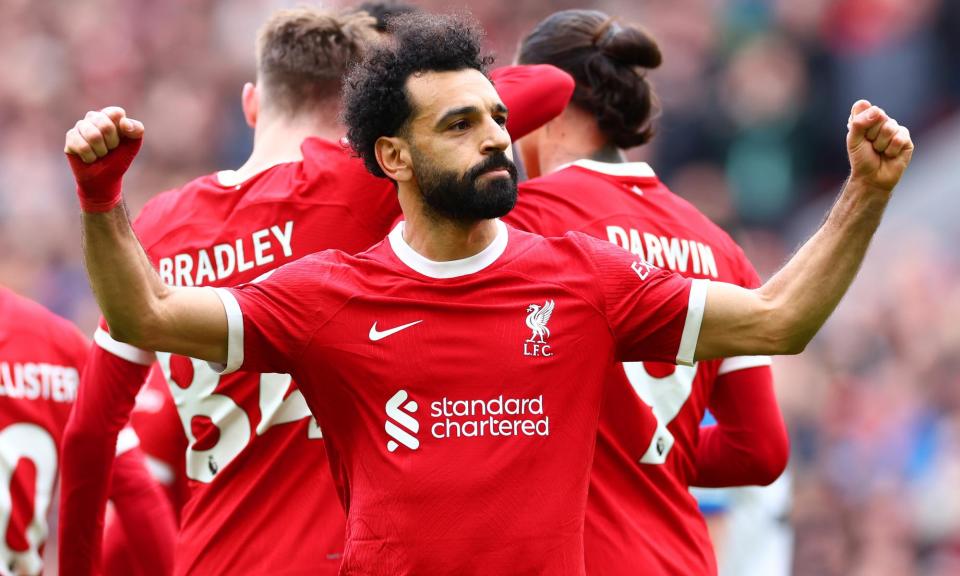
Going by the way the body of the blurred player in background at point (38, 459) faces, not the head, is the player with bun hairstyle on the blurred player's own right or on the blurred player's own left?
on the blurred player's own right

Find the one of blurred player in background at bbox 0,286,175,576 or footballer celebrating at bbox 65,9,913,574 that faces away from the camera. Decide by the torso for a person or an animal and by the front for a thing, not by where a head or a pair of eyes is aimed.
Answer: the blurred player in background

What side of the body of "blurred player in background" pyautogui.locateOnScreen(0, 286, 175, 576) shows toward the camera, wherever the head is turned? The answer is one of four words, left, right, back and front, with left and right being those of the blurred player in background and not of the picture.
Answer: back

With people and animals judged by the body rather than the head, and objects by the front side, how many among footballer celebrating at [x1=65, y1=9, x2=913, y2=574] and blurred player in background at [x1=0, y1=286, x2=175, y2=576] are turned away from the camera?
1

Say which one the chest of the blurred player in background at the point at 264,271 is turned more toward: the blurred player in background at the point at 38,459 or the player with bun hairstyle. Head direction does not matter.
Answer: the player with bun hairstyle

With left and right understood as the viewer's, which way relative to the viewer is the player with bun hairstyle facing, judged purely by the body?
facing away from the viewer and to the left of the viewer

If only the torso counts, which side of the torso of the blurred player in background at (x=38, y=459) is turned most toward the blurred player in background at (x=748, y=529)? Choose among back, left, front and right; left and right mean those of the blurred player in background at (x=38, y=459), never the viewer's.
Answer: right

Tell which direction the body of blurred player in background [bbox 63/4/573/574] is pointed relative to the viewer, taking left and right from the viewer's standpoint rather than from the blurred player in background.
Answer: facing away from the viewer and to the right of the viewer

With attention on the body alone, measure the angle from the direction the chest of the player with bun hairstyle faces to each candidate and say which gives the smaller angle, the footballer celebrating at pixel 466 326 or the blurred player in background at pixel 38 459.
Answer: the blurred player in background

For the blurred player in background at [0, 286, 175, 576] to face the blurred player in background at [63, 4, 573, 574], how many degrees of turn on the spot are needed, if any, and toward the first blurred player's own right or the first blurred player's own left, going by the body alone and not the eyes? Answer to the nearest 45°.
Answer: approximately 135° to the first blurred player's own right

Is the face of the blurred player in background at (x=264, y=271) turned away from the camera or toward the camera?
away from the camera

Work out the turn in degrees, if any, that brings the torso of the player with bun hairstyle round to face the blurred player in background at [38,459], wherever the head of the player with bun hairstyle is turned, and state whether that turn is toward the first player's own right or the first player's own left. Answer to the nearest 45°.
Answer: approximately 45° to the first player's own left
